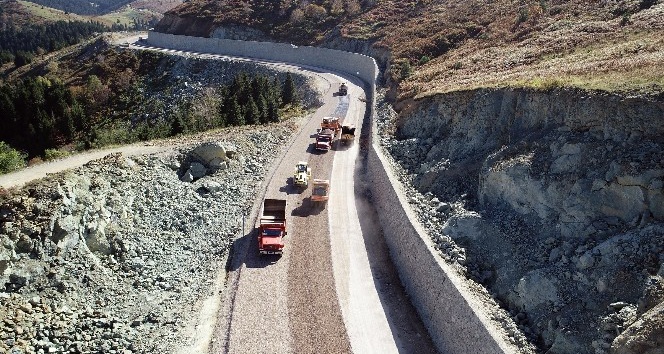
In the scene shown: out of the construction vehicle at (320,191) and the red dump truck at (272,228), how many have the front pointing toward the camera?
2

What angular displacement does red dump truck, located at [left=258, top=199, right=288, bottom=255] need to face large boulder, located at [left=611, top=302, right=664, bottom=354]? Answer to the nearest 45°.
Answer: approximately 45° to its left

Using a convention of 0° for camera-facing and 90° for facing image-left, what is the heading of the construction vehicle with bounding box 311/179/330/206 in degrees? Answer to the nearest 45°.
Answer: approximately 0°

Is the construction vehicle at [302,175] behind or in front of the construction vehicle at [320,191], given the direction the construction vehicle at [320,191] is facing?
behind

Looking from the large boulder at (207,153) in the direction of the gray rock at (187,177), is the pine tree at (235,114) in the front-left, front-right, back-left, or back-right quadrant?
back-right

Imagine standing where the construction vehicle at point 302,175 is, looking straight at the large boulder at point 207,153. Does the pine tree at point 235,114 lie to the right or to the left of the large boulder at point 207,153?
right

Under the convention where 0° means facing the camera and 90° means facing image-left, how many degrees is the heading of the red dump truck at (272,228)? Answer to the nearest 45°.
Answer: approximately 0°

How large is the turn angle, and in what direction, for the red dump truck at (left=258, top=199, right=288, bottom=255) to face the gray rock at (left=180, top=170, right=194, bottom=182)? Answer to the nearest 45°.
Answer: approximately 135° to its right

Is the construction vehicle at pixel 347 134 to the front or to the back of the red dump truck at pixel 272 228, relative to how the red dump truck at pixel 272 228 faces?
to the back

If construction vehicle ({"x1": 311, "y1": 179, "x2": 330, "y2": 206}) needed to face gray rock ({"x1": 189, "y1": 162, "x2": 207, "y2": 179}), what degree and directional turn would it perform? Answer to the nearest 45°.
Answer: approximately 90° to its right

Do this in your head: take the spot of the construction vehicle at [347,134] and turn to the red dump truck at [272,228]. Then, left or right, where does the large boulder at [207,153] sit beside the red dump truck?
right

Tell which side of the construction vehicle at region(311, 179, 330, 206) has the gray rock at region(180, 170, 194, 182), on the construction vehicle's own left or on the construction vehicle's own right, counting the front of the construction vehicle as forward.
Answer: on the construction vehicle's own right

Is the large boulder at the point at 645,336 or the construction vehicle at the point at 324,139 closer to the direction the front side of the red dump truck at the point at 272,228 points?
the large boulder
